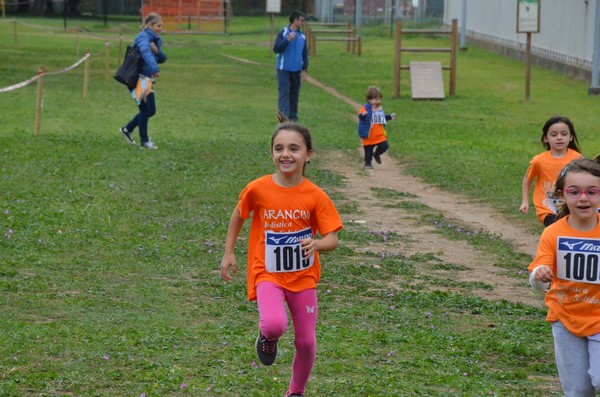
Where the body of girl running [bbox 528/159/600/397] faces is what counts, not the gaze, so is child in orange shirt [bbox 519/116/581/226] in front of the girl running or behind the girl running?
behind

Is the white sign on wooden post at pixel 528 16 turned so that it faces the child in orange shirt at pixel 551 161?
yes

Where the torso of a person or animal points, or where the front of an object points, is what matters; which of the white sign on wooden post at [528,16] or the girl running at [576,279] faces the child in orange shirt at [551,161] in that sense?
the white sign on wooden post

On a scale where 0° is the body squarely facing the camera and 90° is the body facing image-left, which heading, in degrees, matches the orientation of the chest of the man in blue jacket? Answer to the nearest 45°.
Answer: approximately 315°

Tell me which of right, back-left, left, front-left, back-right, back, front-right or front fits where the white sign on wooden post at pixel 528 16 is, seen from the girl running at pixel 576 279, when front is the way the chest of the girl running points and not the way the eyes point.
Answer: back

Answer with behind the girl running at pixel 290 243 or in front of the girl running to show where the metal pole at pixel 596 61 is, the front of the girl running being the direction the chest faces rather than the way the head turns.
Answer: behind

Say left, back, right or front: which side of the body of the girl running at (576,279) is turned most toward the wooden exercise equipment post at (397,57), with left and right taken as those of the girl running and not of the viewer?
back

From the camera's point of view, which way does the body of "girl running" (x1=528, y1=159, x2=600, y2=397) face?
toward the camera

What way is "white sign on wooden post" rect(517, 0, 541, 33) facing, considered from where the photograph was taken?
facing the viewer

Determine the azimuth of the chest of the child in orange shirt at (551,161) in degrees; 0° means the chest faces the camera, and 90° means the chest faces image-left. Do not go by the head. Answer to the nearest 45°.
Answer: approximately 0°

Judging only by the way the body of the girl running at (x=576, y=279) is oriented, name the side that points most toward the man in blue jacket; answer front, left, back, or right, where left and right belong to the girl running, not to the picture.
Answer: back

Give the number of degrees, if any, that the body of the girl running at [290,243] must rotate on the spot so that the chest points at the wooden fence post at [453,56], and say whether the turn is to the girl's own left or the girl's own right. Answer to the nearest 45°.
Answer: approximately 180°
